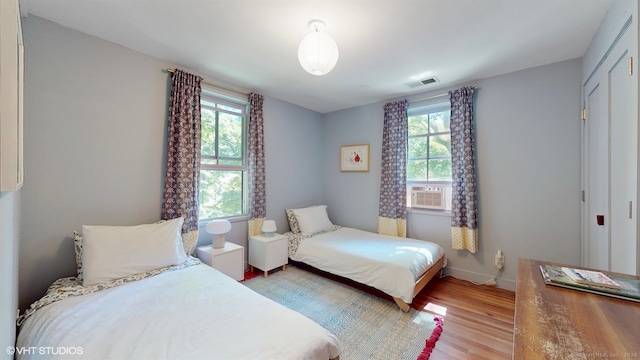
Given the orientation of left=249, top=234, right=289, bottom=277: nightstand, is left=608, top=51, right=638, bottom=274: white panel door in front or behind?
in front

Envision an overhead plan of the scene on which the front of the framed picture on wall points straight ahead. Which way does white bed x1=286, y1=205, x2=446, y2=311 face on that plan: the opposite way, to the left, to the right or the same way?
to the left

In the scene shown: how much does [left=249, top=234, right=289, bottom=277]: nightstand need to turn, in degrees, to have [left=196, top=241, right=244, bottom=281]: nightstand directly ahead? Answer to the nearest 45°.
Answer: approximately 90° to its right

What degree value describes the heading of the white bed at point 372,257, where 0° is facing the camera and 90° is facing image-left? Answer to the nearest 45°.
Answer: approximately 315°

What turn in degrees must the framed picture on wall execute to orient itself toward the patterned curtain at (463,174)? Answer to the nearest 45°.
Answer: approximately 90° to its left

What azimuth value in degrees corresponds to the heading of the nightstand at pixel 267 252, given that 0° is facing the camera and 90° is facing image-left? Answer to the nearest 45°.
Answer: approximately 315°

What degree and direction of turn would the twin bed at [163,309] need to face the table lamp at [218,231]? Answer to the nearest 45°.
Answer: approximately 135° to its left

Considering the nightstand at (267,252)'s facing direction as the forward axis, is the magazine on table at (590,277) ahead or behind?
ahead

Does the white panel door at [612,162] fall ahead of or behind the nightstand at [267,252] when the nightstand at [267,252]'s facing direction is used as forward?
ahead

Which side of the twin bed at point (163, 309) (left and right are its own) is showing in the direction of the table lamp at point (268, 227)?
left
